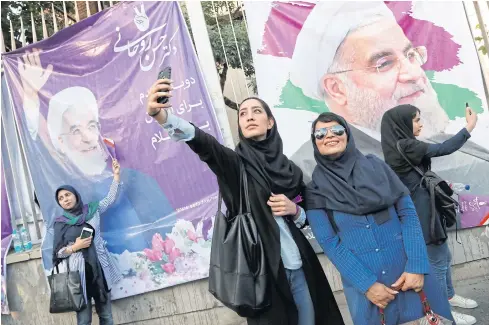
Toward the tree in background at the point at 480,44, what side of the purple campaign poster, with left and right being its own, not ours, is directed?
left

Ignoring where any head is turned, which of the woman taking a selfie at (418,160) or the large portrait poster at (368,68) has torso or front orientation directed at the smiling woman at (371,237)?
the large portrait poster

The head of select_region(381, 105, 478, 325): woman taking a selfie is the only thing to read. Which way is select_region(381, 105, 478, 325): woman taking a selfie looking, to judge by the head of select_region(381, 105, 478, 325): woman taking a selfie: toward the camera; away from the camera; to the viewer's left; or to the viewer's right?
to the viewer's right

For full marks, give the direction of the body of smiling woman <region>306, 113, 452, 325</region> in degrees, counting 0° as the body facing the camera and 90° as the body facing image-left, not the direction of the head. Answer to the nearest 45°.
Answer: approximately 0°

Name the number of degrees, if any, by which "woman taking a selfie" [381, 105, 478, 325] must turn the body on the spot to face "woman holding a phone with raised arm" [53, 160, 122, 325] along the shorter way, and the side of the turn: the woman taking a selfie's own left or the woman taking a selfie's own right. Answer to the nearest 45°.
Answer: approximately 180°

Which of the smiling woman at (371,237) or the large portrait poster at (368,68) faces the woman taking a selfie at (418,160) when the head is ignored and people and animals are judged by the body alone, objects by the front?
the large portrait poster

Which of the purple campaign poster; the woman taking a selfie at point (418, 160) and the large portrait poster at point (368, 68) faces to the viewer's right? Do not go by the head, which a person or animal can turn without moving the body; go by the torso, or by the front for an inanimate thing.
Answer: the woman taking a selfie

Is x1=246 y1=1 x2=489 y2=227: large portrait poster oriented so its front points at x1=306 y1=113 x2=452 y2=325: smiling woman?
yes

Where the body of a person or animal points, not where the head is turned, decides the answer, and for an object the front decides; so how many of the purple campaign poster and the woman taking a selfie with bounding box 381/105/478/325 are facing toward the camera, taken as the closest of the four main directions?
1

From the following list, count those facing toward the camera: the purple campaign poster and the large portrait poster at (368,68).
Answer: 2

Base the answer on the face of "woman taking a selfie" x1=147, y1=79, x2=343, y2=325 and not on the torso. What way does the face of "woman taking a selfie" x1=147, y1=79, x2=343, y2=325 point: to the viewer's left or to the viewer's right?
to the viewer's left

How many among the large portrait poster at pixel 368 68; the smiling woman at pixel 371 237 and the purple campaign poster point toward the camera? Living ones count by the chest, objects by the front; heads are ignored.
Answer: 3

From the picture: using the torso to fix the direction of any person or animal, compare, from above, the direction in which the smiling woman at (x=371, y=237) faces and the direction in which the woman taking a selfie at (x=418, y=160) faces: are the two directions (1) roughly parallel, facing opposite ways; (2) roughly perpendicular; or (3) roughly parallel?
roughly perpendicular
